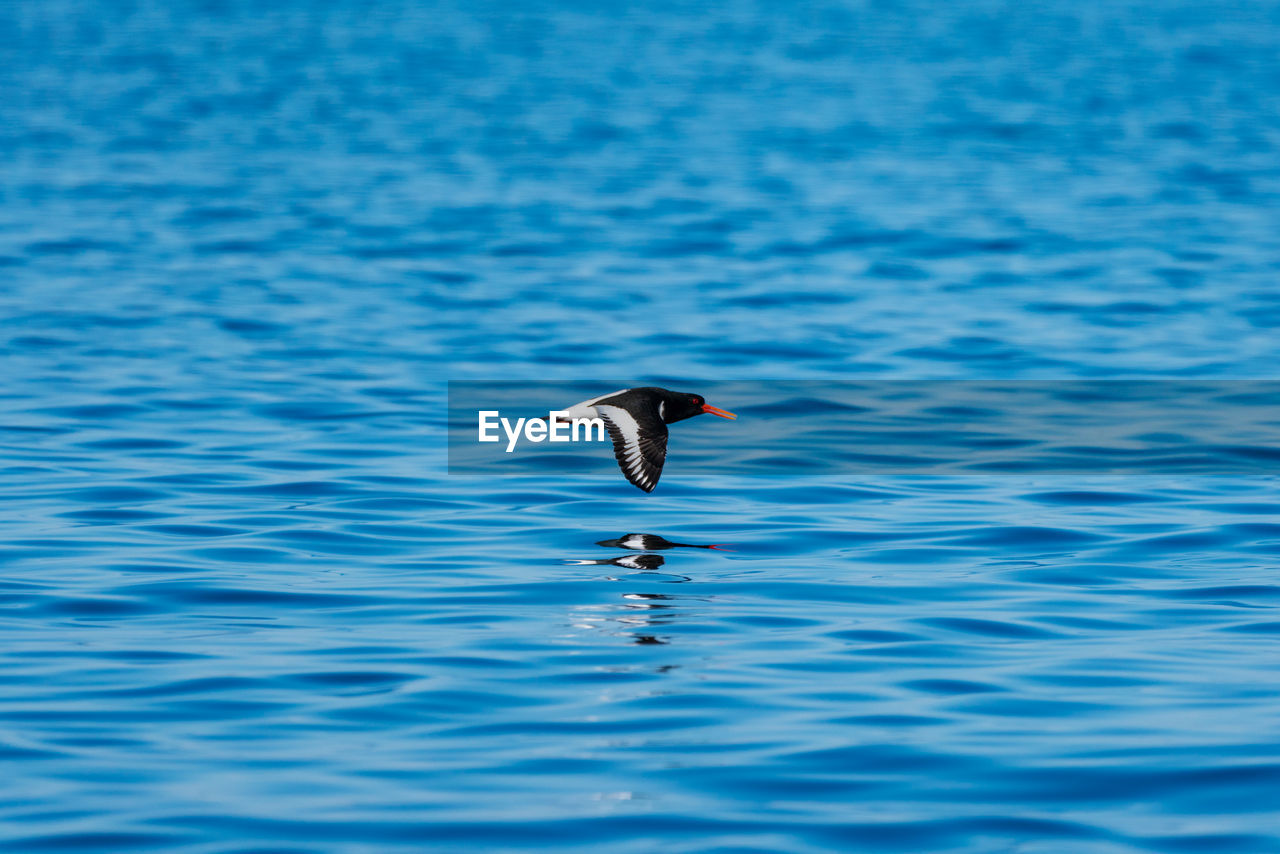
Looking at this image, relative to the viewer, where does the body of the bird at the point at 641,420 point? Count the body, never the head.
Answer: to the viewer's right
